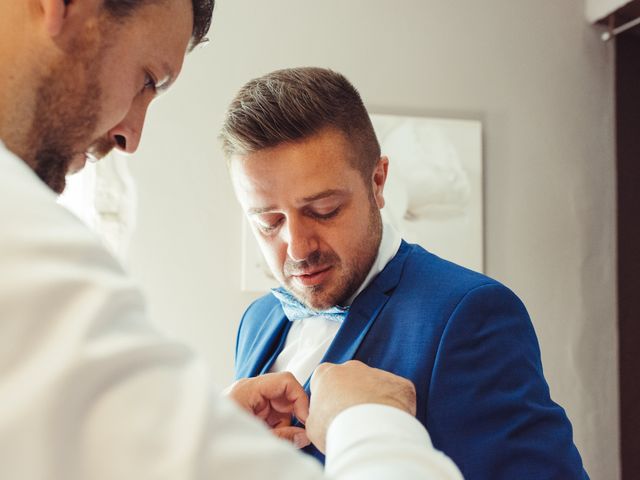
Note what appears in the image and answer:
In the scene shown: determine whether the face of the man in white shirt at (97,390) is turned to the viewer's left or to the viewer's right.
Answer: to the viewer's right

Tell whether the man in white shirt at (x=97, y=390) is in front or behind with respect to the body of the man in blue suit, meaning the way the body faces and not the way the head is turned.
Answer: in front

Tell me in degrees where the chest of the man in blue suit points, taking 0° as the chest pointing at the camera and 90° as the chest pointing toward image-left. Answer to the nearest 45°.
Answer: approximately 45°

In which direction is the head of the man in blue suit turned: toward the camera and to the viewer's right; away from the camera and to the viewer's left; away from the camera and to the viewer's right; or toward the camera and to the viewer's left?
toward the camera and to the viewer's left
